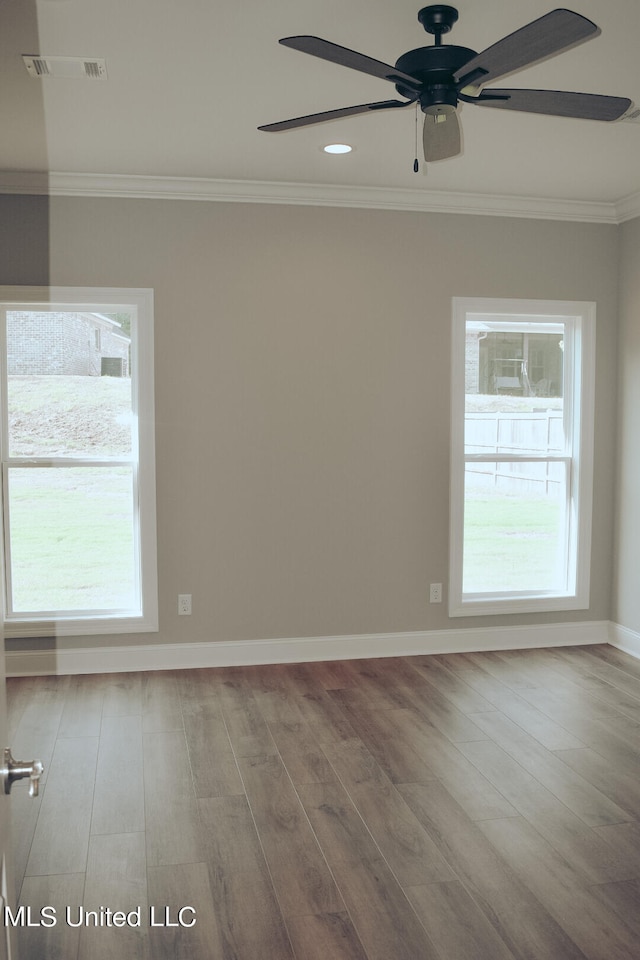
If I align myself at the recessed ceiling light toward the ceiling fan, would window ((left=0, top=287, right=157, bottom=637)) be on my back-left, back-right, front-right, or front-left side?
back-right

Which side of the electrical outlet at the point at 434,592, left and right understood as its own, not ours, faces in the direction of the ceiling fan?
front

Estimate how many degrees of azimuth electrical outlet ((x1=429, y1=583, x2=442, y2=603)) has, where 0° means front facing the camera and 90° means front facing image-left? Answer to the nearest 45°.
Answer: approximately 0°

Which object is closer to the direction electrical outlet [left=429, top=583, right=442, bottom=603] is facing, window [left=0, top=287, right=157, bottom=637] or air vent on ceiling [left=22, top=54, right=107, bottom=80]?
the air vent on ceiling

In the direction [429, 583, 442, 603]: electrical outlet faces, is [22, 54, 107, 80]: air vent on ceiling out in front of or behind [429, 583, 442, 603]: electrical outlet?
in front

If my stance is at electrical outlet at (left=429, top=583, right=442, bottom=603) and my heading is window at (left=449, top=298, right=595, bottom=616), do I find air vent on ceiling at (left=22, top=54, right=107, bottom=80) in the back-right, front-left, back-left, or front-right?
back-right

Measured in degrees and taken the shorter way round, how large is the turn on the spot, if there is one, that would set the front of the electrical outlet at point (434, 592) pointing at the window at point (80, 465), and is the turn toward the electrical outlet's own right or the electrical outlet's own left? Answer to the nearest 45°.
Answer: approximately 90° to the electrical outlet's own right
